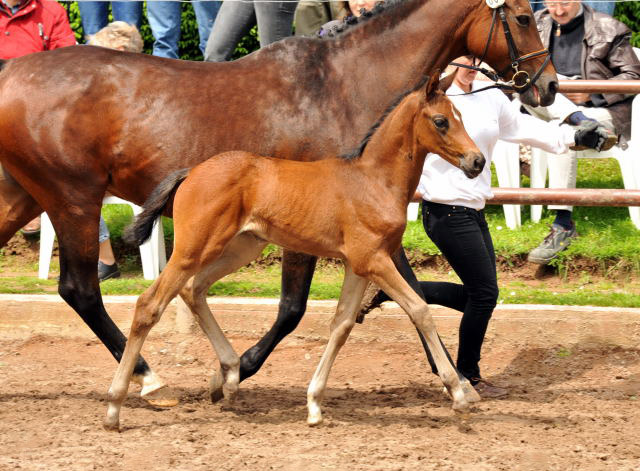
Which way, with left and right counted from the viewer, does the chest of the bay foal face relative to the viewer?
facing to the right of the viewer

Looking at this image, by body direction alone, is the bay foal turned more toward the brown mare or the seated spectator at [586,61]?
the seated spectator

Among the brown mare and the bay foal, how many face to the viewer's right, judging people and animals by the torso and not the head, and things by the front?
2

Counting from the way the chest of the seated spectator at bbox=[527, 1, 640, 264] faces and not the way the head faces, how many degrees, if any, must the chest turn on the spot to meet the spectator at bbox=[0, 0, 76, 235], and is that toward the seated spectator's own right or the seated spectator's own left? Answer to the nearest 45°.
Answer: approximately 45° to the seated spectator's own right

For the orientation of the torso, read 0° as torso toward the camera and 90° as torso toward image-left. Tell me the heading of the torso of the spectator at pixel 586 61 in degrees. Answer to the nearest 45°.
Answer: approximately 45°

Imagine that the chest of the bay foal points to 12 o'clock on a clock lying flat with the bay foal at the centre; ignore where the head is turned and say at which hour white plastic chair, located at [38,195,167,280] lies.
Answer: The white plastic chair is roughly at 8 o'clock from the bay foal.

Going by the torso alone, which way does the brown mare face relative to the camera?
to the viewer's right

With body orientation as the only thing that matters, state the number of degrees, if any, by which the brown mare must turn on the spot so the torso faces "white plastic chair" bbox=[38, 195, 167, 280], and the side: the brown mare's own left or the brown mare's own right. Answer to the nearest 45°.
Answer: approximately 90° to the brown mare's own left

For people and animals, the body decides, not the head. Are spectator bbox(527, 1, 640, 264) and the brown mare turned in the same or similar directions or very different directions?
very different directions

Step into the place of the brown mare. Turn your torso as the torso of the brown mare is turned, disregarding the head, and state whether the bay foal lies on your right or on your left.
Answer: on your right

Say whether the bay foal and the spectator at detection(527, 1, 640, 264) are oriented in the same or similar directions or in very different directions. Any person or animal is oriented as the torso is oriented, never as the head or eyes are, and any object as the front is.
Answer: very different directions
